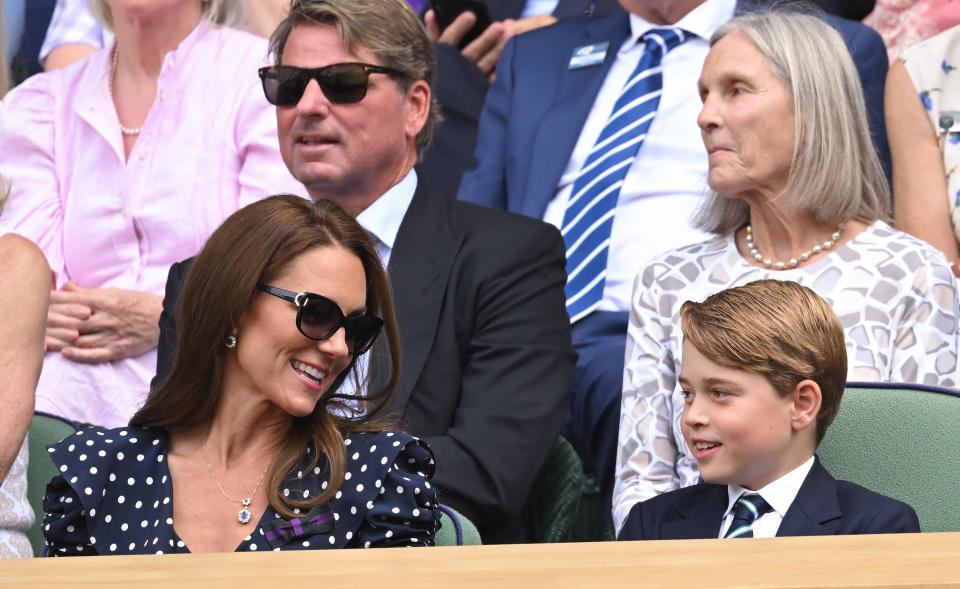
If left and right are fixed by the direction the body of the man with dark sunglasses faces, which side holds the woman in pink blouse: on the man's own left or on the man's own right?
on the man's own right

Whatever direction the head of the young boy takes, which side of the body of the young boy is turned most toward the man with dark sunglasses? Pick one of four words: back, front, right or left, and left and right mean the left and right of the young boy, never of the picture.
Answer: right

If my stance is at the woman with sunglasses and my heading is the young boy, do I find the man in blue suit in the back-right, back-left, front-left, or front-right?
front-left

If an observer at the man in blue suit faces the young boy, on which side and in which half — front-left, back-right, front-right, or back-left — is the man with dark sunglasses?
front-right

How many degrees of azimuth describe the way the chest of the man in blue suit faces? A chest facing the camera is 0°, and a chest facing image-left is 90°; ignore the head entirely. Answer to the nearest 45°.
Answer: approximately 45°

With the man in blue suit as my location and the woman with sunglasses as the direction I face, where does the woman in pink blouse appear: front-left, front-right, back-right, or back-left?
front-right

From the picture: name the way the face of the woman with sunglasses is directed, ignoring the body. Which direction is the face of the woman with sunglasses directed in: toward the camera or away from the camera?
toward the camera

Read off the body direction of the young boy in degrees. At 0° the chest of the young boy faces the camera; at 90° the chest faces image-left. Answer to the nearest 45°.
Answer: approximately 45°

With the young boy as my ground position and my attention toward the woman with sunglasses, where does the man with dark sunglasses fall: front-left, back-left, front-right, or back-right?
front-right

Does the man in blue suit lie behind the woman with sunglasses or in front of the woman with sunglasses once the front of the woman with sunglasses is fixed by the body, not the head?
behind

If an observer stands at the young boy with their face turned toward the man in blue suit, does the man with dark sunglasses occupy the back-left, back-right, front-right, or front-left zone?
front-left

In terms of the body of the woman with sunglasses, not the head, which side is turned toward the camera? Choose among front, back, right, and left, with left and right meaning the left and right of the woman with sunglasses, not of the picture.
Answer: front
